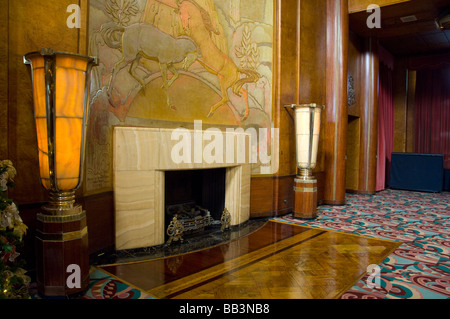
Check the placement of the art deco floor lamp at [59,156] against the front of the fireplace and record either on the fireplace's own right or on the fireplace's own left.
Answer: on the fireplace's own right

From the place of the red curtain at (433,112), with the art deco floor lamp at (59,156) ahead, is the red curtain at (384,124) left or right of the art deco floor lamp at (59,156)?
right

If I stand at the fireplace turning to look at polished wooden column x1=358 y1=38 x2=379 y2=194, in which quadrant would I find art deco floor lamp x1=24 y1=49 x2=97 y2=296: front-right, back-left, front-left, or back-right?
back-right

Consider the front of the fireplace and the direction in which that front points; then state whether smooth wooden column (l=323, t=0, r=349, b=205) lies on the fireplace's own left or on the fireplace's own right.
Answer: on the fireplace's own left

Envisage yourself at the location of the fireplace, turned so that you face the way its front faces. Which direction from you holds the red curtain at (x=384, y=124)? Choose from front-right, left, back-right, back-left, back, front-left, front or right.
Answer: left

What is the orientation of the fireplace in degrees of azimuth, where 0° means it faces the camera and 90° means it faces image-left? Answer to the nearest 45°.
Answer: approximately 315°

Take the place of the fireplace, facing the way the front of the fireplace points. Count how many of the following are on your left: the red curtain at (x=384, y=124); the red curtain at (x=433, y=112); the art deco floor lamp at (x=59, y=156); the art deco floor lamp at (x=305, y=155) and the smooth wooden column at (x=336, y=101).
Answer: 4

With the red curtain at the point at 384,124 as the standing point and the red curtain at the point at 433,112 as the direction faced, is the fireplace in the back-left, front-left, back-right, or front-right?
back-right

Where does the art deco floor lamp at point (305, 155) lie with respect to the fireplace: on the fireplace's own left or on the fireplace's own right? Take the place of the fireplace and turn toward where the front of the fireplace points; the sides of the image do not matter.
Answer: on the fireplace's own left

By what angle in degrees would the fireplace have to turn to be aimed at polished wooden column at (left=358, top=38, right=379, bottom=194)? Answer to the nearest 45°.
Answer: approximately 90° to its left

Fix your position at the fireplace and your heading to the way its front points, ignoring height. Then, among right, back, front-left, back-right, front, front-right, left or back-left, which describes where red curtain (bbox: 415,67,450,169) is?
left

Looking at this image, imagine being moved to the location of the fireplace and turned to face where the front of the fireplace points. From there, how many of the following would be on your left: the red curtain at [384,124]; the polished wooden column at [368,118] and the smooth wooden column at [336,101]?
3

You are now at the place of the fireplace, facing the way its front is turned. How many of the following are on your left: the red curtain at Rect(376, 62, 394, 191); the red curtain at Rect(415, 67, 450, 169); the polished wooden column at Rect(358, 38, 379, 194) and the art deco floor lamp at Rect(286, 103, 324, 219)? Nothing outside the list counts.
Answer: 4
